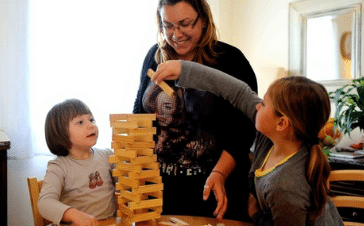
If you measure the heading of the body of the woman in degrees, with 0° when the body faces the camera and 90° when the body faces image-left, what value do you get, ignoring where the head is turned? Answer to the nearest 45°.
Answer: approximately 45°

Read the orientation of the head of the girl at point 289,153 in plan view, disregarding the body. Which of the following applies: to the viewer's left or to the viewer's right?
to the viewer's left

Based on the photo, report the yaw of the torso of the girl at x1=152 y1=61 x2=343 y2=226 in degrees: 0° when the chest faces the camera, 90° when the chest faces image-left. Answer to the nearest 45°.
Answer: approximately 90°

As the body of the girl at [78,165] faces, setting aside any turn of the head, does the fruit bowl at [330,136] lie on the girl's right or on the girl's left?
on the girl's left

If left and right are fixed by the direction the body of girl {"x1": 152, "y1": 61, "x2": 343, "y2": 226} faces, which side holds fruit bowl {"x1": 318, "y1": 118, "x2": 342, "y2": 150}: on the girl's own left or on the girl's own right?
on the girl's own right

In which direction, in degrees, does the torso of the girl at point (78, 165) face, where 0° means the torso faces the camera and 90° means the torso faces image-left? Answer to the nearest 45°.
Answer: approximately 315°

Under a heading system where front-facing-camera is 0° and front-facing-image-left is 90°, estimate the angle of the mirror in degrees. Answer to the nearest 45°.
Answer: approximately 45°

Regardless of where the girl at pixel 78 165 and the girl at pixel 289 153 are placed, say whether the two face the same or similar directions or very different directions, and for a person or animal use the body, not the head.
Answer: very different directions

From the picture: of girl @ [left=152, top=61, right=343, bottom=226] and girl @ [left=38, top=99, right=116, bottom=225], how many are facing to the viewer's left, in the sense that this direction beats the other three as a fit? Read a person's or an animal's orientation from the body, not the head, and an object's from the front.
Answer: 1
